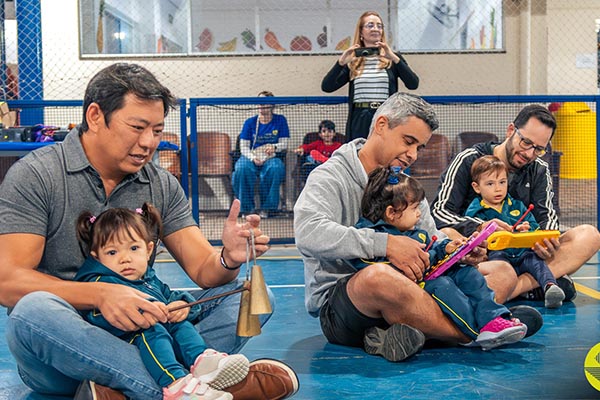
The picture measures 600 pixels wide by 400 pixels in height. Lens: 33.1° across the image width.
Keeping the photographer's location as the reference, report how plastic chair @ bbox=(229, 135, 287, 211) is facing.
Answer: facing the viewer

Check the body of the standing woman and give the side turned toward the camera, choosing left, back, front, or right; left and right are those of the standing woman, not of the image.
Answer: front

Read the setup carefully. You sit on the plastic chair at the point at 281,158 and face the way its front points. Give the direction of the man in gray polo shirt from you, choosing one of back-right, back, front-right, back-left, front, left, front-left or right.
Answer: front

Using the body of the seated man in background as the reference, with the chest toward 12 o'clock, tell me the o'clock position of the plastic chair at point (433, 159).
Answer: The plastic chair is roughly at 9 o'clock from the seated man in background.

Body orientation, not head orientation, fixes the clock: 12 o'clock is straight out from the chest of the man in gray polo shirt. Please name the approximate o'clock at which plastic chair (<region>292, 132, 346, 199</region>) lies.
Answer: The plastic chair is roughly at 8 o'clock from the man in gray polo shirt.

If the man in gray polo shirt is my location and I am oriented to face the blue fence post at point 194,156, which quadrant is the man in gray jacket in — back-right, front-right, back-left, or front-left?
front-right

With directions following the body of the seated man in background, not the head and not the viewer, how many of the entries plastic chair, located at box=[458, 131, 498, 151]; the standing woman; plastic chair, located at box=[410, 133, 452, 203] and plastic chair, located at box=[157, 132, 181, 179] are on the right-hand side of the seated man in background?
1

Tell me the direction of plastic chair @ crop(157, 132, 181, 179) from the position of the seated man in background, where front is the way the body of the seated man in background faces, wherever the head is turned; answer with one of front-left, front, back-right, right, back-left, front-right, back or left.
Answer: right

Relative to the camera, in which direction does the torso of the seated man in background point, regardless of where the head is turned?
toward the camera

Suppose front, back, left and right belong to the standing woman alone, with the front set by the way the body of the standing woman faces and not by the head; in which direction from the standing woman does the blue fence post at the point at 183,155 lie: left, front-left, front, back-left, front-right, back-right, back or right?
right

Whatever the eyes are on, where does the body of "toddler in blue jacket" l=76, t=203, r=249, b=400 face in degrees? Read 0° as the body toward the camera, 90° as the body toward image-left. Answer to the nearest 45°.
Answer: approximately 315°

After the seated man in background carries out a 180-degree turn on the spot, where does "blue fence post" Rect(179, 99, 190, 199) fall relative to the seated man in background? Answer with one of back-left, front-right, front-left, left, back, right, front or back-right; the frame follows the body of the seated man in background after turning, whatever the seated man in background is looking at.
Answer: left

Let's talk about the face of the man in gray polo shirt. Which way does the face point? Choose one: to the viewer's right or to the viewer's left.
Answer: to the viewer's right

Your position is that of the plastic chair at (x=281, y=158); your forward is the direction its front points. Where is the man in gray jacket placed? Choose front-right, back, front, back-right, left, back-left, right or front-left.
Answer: front
